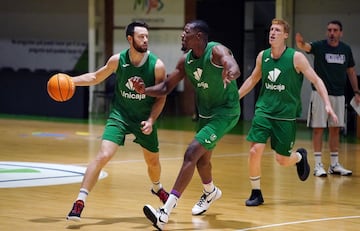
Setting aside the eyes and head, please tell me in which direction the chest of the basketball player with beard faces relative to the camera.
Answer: toward the camera

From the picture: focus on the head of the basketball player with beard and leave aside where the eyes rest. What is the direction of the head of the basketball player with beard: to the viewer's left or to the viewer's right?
to the viewer's right
